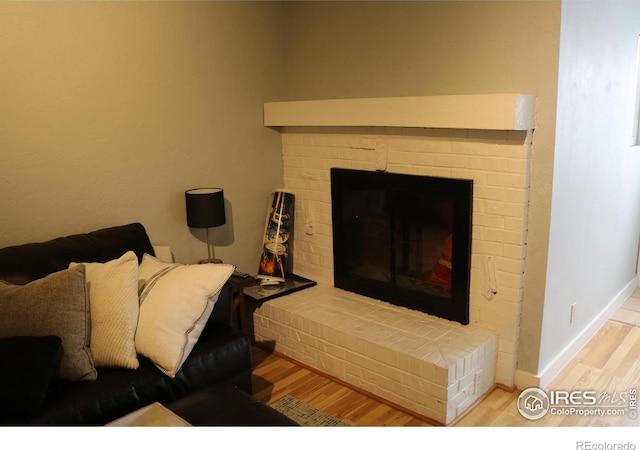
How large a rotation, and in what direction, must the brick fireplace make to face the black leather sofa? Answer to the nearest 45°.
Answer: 0° — it already faces it

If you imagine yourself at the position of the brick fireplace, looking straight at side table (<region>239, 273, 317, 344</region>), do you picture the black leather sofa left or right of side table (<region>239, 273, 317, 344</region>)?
left

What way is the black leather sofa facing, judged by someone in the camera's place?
facing the viewer and to the right of the viewer

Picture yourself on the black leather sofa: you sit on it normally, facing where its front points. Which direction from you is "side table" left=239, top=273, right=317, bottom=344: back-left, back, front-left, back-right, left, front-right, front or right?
left

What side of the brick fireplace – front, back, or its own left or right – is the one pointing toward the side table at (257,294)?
right

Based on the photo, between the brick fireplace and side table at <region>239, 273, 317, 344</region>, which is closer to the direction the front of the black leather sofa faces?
the brick fireplace

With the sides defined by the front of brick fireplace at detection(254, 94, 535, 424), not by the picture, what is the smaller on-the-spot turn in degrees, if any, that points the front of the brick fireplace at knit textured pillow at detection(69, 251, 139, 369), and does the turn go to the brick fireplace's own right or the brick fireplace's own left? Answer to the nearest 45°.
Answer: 0° — it already faces it

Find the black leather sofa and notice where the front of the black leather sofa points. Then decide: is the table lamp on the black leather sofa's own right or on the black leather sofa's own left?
on the black leather sofa's own left

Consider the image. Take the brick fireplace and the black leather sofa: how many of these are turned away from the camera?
0
